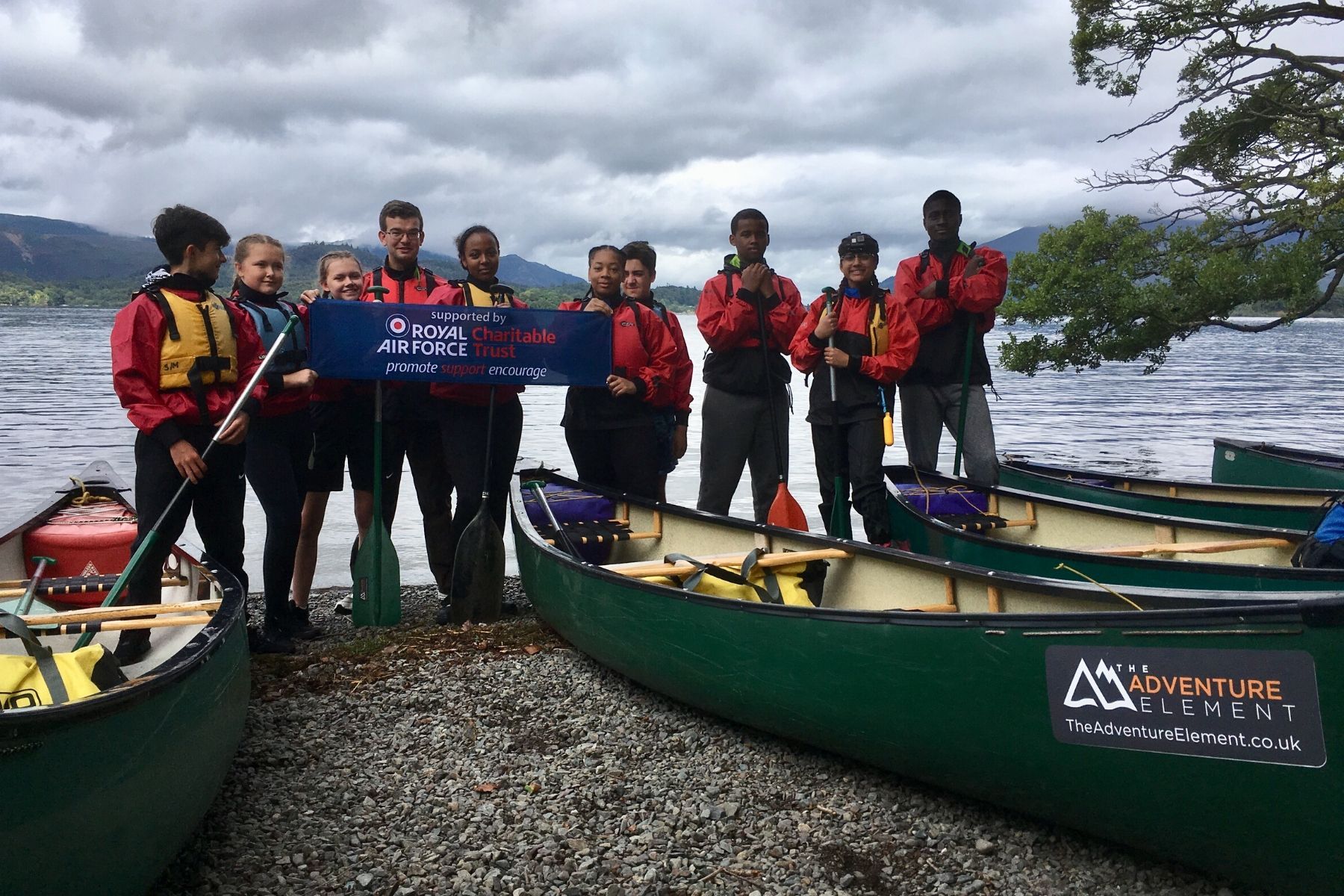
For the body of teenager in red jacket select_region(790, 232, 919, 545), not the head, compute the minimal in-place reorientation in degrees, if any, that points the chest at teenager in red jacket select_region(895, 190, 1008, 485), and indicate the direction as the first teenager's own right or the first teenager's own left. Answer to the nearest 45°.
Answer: approximately 135° to the first teenager's own left

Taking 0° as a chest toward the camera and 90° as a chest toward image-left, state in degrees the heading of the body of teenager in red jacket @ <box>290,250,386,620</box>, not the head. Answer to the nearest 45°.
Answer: approximately 0°

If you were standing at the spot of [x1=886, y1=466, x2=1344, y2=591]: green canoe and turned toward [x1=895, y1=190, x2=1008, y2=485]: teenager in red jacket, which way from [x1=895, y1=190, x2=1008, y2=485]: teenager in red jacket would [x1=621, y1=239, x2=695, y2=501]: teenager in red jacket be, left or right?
left

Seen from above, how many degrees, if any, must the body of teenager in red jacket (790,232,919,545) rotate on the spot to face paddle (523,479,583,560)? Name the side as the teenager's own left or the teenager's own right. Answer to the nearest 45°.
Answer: approximately 45° to the teenager's own right

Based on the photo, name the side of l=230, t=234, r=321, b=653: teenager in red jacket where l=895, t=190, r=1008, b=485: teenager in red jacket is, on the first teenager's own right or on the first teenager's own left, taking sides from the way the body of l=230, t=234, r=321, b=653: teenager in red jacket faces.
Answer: on the first teenager's own left
